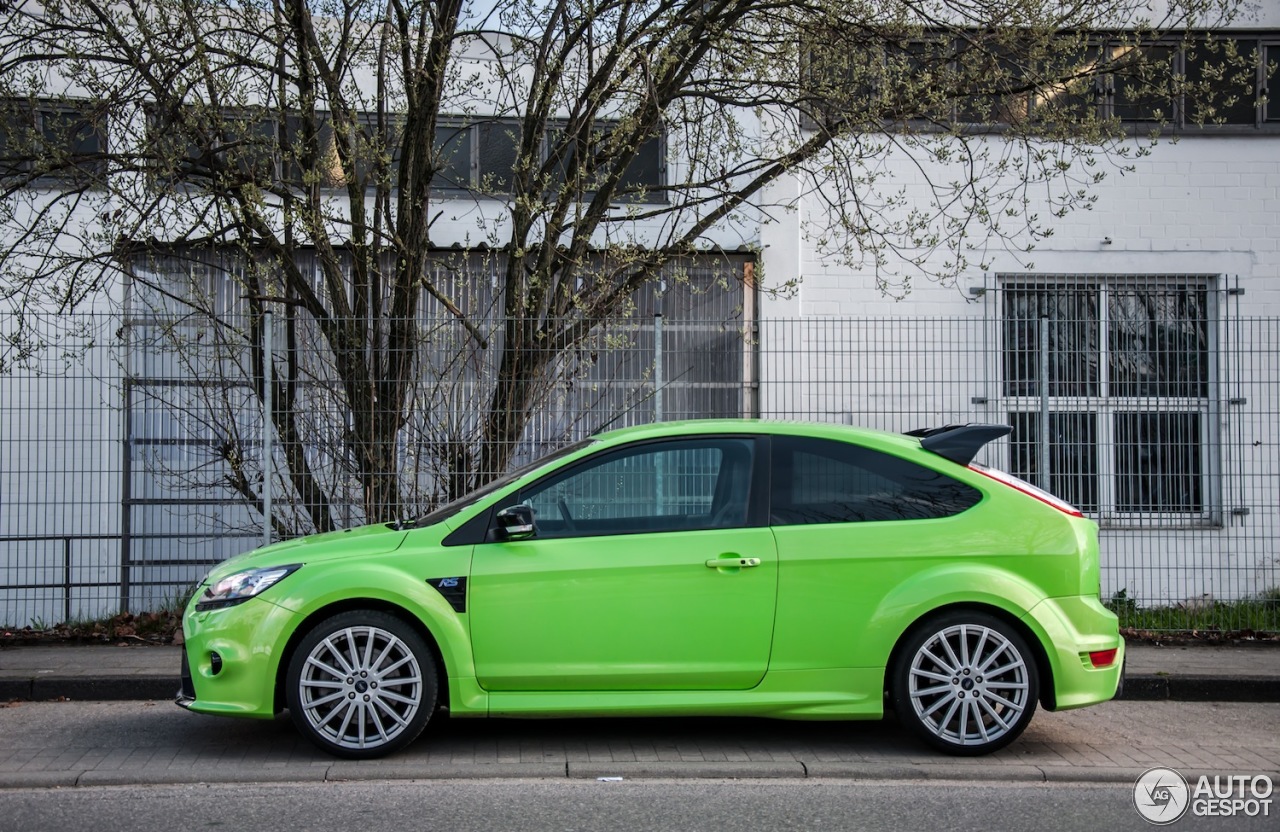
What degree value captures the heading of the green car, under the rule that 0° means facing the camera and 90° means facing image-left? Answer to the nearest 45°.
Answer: approximately 90°

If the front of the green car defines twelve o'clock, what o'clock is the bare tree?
The bare tree is roughly at 2 o'clock from the green car.
